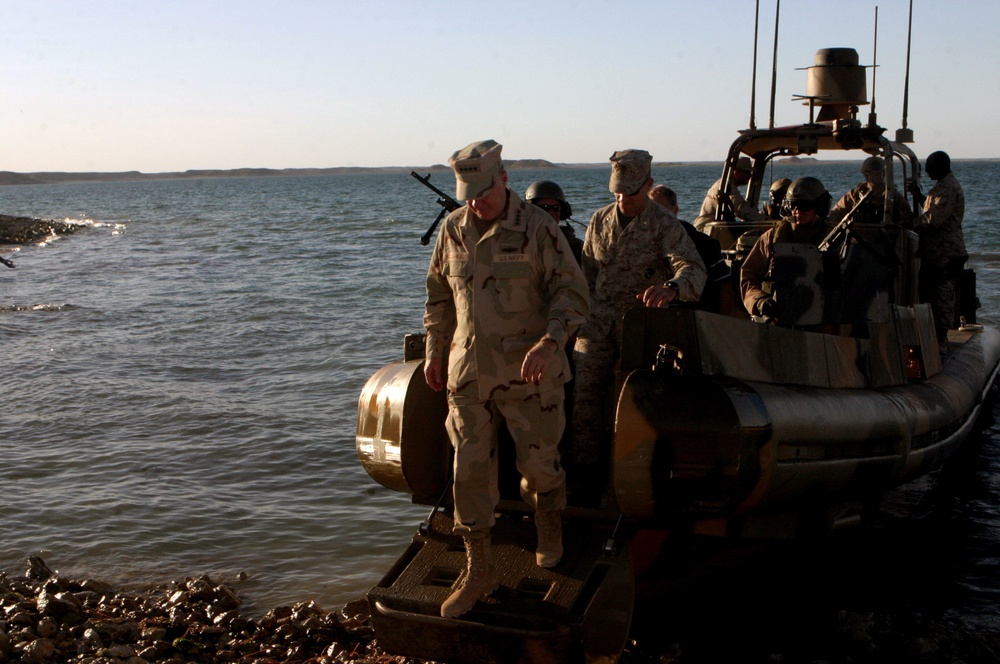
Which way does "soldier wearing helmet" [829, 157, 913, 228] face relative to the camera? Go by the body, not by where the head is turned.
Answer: toward the camera

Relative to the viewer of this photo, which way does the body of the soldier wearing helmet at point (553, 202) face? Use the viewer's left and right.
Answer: facing the viewer and to the left of the viewer

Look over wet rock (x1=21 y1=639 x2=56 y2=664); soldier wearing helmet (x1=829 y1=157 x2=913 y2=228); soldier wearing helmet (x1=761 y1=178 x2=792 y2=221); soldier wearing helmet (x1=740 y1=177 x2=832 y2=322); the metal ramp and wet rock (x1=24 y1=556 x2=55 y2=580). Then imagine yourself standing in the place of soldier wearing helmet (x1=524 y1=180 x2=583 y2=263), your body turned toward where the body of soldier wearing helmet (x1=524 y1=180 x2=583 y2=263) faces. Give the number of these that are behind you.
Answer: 3

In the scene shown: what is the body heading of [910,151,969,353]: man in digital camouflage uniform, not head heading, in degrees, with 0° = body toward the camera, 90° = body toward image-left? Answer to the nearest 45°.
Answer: approximately 90°

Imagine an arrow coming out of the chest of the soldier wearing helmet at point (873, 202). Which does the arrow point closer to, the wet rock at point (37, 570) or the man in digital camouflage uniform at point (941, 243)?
the wet rock

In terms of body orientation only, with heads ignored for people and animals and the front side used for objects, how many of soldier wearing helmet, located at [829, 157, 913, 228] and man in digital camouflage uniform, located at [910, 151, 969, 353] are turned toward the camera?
1

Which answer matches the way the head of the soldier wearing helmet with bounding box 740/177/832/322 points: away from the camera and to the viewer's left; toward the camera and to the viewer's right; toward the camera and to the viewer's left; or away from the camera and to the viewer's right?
toward the camera and to the viewer's left

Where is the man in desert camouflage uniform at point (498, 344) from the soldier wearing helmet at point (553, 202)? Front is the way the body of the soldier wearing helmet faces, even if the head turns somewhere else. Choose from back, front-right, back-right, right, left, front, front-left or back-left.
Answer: front-left

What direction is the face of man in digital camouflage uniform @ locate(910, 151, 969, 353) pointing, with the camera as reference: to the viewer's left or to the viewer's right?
to the viewer's left

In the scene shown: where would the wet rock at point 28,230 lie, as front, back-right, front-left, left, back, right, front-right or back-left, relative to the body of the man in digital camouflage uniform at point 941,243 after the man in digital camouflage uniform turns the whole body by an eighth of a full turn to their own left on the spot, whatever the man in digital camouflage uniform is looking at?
right

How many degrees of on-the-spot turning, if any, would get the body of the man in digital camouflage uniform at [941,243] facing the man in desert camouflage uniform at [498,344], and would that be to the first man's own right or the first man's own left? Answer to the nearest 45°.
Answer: approximately 90° to the first man's own left

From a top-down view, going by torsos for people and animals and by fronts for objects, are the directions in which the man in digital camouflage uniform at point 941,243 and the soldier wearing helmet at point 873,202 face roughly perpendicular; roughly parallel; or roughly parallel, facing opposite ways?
roughly perpendicular
